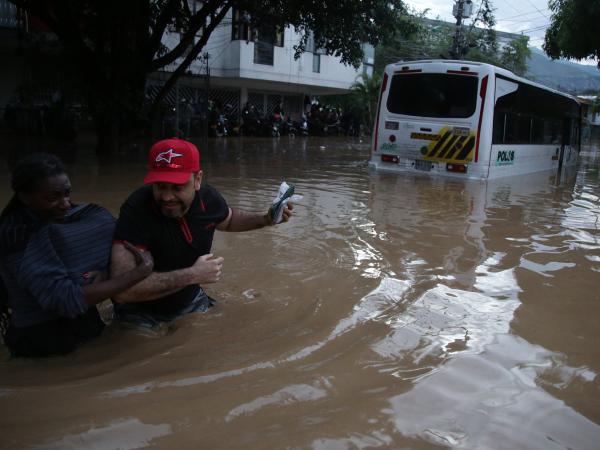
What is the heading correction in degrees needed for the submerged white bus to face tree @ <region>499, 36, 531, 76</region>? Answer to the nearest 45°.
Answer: approximately 45° to its left

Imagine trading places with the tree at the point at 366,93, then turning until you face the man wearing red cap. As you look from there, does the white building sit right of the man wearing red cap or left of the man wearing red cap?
right

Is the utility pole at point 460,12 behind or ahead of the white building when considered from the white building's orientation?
ahead

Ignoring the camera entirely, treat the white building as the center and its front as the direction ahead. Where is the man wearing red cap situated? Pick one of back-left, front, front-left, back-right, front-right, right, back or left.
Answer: front-right

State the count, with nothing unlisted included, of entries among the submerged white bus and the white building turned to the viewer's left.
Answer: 0

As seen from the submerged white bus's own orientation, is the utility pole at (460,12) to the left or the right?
on its left

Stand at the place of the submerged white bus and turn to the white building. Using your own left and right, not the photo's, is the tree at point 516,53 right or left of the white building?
right

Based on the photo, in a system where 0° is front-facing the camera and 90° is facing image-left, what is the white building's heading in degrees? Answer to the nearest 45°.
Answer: approximately 315°

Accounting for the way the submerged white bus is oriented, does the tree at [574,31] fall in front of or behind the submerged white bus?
in front

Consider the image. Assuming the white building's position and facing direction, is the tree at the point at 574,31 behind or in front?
in front

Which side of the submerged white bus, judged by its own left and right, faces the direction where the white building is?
left

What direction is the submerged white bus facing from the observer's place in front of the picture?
facing away from the viewer and to the right of the viewer
